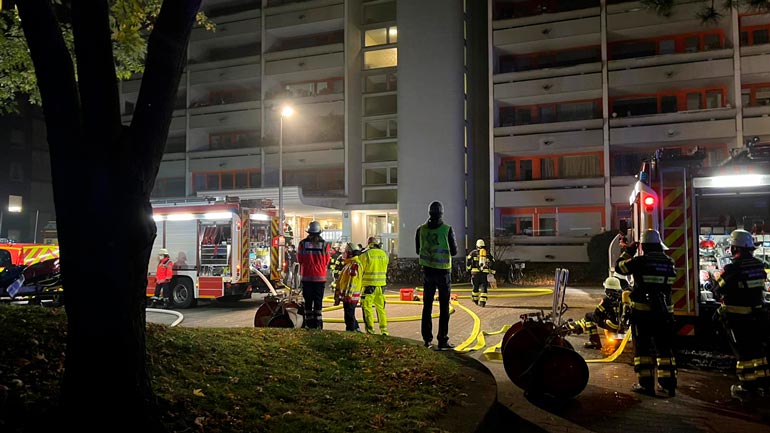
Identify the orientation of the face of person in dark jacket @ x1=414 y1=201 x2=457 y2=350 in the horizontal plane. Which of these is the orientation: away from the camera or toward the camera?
away from the camera

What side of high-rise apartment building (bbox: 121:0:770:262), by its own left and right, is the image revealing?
front

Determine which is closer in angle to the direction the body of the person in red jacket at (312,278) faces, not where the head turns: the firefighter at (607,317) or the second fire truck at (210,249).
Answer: the second fire truck

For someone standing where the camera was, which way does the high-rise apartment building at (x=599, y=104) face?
facing the viewer

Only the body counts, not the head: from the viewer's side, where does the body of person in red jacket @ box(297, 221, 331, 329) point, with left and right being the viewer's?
facing away from the viewer

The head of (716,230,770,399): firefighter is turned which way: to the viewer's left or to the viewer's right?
to the viewer's left

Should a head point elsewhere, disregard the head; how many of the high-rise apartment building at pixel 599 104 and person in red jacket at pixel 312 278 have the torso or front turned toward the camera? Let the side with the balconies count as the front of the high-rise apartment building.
1

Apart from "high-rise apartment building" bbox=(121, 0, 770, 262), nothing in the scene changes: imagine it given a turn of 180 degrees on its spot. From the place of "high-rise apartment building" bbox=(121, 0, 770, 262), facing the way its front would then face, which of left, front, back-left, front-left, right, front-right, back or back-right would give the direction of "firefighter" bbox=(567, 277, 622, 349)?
back

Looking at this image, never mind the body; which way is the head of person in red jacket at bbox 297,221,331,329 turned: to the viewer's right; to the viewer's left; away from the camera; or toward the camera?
away from the camera

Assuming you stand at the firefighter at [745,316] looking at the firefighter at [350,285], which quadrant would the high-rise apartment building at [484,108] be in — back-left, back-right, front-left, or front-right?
front-right

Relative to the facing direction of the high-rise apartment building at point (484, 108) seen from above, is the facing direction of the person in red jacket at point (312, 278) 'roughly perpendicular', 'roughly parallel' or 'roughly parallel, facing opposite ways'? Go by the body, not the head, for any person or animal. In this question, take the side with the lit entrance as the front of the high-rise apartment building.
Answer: roughly parallel, facing opposite ways

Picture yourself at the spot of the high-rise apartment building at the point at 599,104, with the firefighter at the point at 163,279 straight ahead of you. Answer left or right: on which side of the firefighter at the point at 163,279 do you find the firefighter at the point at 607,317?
left

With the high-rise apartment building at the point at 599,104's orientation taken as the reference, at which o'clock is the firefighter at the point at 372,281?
The firefighter is roughly at 12 o'clock from the high-rise apartment building.

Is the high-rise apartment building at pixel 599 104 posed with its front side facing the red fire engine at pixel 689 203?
yes

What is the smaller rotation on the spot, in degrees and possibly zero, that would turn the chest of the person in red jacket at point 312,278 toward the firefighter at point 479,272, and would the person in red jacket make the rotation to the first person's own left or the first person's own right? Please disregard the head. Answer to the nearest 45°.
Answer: approximately 45° to the first person's own right

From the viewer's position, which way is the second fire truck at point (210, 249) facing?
facing away from the viewer and to the left of the viewer

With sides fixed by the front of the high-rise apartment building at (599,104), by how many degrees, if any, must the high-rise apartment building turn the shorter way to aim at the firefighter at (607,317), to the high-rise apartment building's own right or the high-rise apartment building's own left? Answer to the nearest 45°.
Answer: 0° — it already faces them

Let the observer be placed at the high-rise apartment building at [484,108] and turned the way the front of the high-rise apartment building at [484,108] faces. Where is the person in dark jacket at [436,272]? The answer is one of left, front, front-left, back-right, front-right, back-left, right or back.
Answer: front
